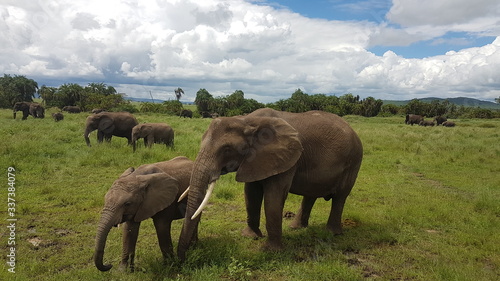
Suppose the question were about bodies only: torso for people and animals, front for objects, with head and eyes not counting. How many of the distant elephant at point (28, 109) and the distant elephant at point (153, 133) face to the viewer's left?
2

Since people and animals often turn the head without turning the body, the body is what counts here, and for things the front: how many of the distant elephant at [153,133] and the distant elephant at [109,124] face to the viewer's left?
2

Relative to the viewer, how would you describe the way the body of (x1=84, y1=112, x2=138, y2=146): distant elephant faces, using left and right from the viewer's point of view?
facing to the left of the viewer

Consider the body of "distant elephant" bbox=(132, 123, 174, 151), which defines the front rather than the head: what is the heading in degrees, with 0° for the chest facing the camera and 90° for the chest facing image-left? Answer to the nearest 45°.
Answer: approximately 90°

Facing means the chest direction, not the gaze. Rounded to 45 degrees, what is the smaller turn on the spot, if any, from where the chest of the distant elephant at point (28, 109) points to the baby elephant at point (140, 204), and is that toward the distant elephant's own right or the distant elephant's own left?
approximately 90° to the distant elephant's own left

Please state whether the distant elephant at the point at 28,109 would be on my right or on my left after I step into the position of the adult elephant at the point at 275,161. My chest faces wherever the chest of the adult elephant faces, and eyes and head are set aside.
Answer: on my right

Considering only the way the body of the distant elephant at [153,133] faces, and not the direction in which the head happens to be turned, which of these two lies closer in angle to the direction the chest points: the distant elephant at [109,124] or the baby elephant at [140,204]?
the distant elephant
